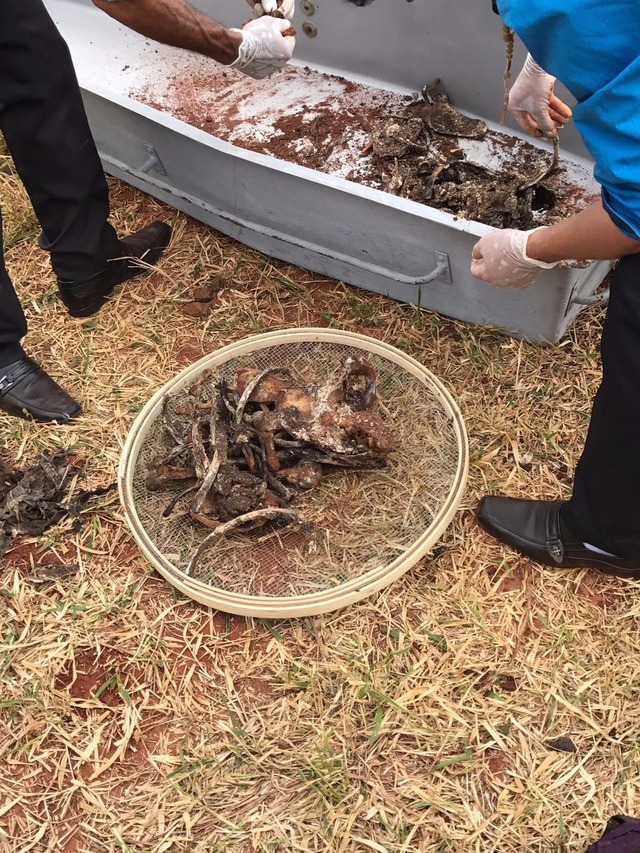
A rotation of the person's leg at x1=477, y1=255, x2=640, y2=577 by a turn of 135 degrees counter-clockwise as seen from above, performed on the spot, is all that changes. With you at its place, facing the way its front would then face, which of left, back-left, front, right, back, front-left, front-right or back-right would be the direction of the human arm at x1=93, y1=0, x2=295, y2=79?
back

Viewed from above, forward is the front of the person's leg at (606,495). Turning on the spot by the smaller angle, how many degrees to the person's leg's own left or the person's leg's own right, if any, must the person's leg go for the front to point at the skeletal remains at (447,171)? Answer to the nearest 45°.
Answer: approximately 90° to the person's leg's own right

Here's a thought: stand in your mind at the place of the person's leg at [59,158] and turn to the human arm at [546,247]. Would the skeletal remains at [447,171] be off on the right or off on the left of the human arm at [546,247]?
left

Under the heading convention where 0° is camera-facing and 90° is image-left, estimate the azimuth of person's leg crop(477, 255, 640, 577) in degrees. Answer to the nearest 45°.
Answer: approximately 90°

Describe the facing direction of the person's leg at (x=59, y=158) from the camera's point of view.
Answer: facing to the right of the viewer

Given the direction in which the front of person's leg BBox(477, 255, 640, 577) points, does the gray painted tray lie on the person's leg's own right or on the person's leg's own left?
on the person's leg's own right

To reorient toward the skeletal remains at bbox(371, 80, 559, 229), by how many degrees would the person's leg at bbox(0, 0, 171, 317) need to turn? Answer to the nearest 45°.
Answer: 0° — it already faces it

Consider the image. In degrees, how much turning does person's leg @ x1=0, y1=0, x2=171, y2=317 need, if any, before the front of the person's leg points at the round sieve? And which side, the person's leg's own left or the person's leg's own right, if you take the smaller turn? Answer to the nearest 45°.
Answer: approximately 90° to the person's leg's own right

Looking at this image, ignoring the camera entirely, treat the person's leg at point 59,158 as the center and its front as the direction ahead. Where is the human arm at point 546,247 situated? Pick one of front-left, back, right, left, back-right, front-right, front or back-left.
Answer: front-right
